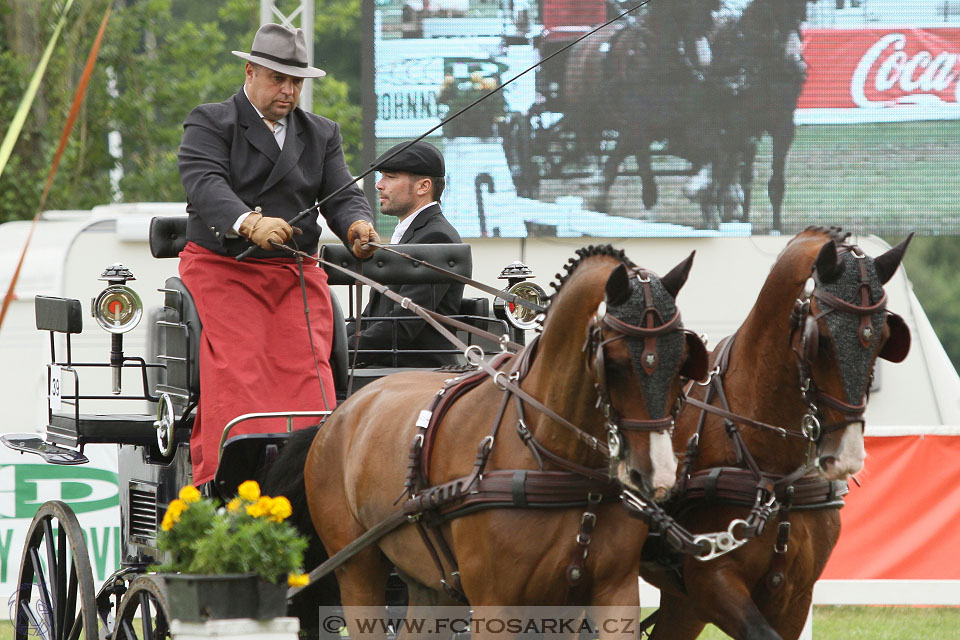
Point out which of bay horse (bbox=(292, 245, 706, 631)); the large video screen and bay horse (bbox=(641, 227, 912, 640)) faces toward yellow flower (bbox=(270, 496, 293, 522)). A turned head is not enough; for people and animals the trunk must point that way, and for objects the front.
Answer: the large video screen

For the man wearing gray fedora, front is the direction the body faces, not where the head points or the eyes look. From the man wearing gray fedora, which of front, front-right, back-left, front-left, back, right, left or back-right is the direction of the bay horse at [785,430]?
front

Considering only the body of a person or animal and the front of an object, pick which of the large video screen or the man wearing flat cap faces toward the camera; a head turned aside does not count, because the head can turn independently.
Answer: the large video screen

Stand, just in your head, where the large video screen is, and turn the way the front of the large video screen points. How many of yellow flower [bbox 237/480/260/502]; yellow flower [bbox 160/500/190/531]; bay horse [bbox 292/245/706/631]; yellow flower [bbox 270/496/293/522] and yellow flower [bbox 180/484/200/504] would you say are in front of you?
5

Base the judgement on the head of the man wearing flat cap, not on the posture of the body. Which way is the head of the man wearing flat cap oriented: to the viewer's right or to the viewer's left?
to the viewer's left

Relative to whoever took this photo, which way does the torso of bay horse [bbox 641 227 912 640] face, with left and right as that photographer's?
facing the viewer and to the right of the viewer

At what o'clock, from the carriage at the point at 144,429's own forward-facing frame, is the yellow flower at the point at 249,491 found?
The yellow flower is roughly at 1 o'clock from the carriage.

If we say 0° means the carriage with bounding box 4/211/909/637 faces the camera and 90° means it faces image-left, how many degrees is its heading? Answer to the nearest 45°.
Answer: approximately 315°

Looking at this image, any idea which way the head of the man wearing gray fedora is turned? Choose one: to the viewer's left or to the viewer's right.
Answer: to the viewer's right

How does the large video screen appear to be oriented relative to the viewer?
toward the camera

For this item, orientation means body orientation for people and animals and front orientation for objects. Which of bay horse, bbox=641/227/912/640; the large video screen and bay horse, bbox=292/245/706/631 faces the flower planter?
the large video screen
